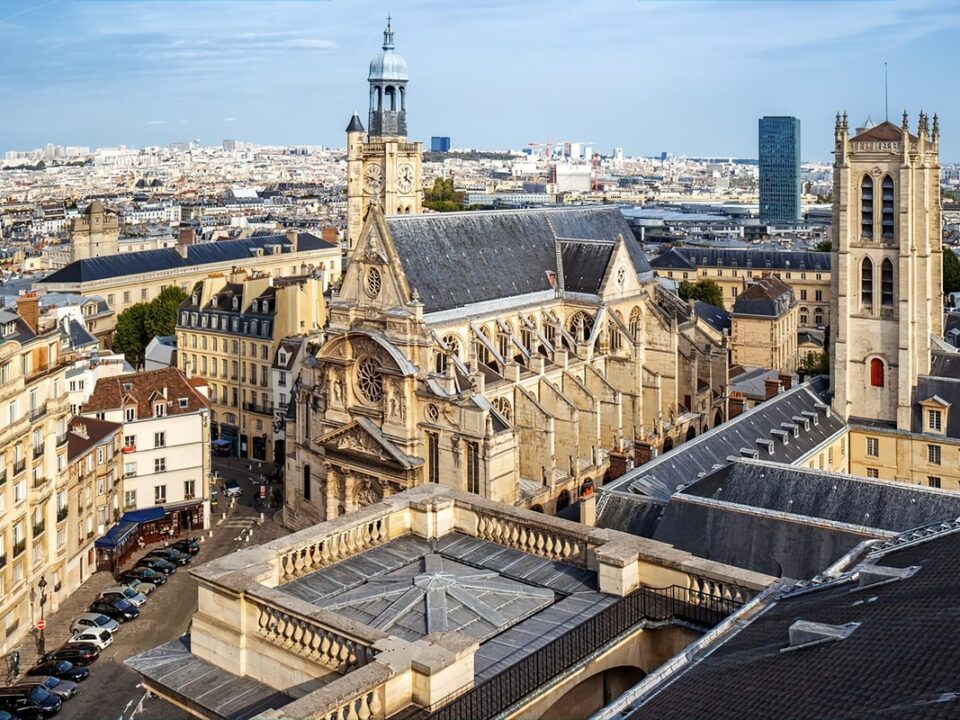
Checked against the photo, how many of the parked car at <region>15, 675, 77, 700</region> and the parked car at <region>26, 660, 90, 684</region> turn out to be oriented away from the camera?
0
